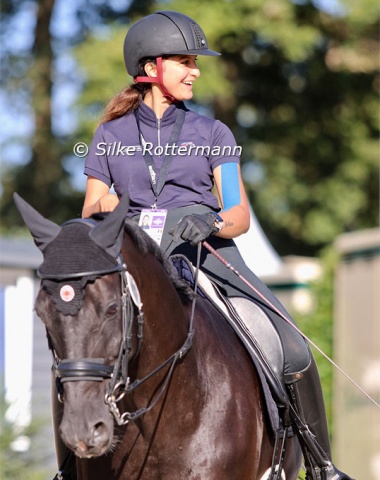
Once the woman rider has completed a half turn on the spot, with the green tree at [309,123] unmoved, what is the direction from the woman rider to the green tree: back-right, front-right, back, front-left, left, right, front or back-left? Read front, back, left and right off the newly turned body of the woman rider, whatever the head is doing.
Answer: front

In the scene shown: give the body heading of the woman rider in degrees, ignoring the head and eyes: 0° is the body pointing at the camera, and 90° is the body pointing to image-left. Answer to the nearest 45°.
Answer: approximately 0°

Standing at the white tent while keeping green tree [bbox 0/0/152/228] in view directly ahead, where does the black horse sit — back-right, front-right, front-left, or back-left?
back-left

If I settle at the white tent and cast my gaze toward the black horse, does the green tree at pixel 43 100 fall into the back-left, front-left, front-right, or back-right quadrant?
back-right

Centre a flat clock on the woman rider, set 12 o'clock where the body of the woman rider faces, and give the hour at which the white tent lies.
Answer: The white tent is roughly at 6 o'clock from the woman rider.
